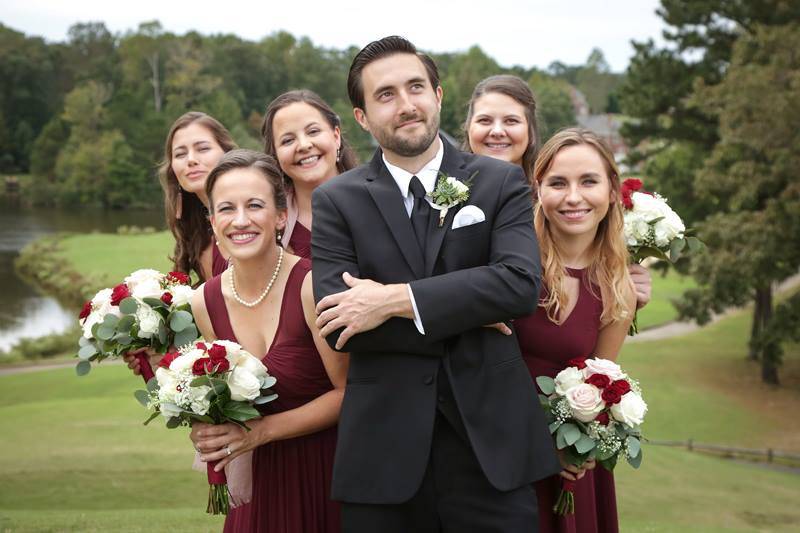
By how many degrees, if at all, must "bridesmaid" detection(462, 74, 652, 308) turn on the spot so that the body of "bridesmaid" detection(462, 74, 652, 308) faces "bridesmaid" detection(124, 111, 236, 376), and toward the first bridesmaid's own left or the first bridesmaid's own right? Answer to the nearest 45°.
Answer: approximately 90° to the first bridesmaid's own right

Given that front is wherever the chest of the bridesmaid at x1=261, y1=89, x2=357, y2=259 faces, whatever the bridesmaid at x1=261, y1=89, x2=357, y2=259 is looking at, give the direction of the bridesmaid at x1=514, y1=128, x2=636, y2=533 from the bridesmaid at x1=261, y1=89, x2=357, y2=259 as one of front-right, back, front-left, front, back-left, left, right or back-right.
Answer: left

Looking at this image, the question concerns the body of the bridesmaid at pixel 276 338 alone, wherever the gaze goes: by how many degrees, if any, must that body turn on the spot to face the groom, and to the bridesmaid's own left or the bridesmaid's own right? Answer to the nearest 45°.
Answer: approximately 90° to the bridesmaid's own left

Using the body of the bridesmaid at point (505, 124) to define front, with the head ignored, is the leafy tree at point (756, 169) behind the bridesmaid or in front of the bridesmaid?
behind

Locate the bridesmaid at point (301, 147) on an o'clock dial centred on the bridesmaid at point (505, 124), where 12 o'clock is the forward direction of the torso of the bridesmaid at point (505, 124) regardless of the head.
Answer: the bridesmaid at point (301, 147) is roughly at 2 o'clock from the bridesmaid at point (505, 124).

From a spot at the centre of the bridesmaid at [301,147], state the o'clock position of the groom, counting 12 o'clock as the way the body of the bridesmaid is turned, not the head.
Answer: The groom is roughly at 10 o'clock from the bridesmaid.

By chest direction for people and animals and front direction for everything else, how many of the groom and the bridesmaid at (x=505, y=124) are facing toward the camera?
2

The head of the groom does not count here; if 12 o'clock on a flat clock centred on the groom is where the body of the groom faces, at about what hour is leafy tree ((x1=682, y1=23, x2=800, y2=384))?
The leafy tree is roughly at 7 o'clock from the groom.

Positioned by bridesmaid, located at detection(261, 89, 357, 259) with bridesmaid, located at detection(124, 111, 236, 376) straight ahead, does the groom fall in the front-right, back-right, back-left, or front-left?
back-left

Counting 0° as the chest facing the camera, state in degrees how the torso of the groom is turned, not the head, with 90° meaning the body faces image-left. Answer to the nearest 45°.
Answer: approximately 0°
